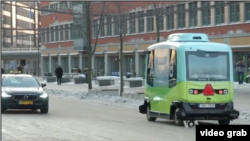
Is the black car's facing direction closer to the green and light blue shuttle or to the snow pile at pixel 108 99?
the green and light blue shuttle

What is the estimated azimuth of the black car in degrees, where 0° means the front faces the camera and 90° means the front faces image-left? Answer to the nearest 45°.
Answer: approximately 0°

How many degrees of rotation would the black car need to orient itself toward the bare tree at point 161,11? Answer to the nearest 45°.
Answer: approximately 135° to its left

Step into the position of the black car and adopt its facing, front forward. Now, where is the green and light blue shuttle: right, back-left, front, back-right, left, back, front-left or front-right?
front-left

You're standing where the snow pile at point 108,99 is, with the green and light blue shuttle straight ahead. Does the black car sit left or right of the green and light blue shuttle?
right

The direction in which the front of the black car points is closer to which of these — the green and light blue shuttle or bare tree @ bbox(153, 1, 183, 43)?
the green and light blue shuttle
